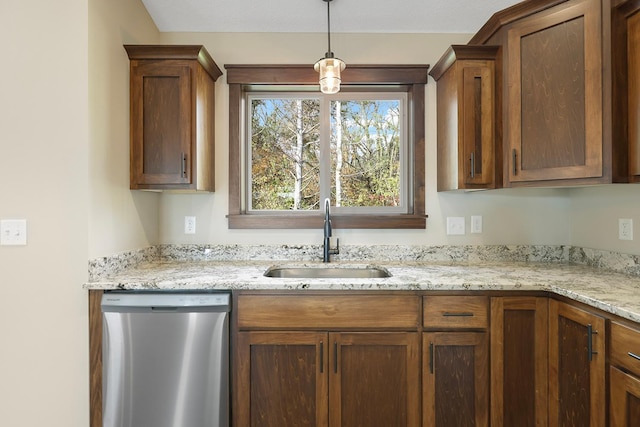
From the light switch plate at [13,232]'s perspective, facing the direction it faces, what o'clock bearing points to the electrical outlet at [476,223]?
The electrical outlet is roughly at 10 o'clock from the light switch plate.

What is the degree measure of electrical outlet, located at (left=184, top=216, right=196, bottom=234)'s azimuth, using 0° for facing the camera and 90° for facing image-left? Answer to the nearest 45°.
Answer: approximately 0°
